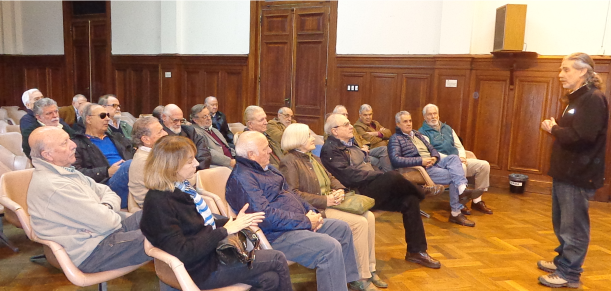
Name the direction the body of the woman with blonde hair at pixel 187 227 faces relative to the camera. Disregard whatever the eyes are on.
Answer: to the viewer's right

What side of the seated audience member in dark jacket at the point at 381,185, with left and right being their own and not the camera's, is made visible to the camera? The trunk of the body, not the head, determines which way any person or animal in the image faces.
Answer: right

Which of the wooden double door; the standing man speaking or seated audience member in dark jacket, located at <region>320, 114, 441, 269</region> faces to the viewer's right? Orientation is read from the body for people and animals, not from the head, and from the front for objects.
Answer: the seated audience member in dark jacket

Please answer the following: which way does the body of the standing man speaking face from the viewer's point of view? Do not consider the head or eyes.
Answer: to the viewer's left

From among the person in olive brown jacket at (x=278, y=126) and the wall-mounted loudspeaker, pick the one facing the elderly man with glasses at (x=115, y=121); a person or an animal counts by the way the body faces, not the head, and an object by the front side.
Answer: the wall-mounted loudspeaker

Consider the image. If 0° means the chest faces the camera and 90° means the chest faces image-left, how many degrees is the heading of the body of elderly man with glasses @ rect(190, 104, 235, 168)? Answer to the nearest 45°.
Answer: approximately 315°

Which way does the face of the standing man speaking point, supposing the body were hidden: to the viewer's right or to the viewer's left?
to the viewer's left

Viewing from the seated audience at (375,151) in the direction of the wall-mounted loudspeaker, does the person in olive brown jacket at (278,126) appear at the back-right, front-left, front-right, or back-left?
back-left

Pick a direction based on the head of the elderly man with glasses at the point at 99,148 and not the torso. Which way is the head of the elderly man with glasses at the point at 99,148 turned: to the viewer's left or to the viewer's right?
to the viewer's right

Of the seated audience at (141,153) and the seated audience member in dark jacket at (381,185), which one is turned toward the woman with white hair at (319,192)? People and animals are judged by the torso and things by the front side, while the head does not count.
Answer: the seated audience at (141,153)

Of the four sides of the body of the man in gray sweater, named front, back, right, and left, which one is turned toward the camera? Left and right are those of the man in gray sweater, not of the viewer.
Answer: right

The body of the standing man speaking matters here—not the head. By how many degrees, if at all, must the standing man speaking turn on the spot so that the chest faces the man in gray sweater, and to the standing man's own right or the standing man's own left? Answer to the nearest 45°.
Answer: approximately 45° to the standing man's own left

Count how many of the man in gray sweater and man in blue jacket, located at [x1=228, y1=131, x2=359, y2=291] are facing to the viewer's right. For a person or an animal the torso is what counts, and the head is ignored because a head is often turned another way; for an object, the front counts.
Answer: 2
